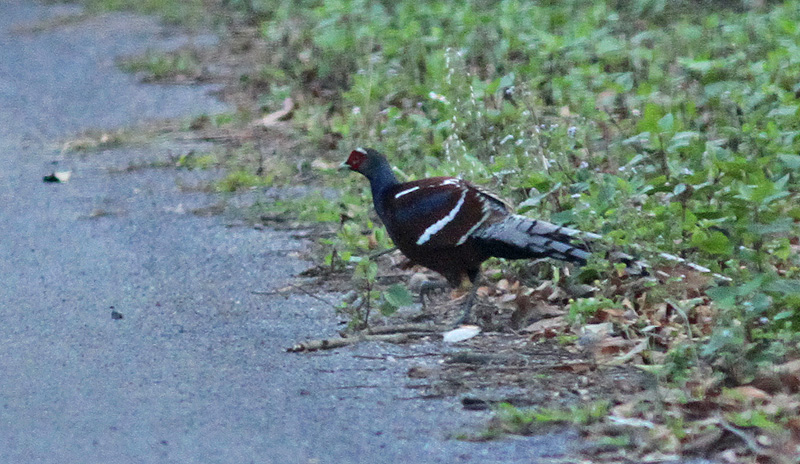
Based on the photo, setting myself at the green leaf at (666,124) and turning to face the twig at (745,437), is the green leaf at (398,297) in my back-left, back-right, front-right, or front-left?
front-right

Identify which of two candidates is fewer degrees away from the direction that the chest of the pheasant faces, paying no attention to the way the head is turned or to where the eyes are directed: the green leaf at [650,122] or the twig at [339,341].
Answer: the twig

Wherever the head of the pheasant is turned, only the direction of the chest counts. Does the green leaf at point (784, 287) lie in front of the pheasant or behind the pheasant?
behind

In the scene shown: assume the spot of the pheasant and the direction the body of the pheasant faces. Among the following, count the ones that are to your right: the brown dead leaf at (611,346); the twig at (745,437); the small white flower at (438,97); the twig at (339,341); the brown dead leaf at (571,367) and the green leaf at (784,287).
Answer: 1

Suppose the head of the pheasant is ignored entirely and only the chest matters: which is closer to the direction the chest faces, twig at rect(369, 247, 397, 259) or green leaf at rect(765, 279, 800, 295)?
the twig

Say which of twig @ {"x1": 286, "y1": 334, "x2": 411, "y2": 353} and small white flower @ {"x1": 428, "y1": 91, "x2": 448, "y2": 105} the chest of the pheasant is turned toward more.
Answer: the twig

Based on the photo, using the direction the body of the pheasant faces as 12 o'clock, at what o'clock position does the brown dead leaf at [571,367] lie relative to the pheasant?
The brown dead leaf is roughly at 8 o'clock from the pheasant.

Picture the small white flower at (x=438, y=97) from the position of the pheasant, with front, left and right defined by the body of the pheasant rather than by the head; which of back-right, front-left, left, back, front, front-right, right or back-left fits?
right

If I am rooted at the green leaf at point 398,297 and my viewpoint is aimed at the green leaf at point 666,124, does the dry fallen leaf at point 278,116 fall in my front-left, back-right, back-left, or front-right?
front-left

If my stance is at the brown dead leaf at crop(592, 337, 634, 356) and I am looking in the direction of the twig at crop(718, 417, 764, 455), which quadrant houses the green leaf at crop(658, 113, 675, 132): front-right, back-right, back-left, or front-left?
back-left

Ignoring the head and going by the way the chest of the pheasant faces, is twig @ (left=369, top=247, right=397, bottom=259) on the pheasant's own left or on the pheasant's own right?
on the pheasant's own right

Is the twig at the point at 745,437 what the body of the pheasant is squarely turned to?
no

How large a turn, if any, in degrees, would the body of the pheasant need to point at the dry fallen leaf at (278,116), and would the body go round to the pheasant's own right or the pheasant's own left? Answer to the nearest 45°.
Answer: approximately 90° to the pheasant's own right

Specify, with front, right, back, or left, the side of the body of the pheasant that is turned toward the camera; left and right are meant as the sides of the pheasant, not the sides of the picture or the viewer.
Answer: left
